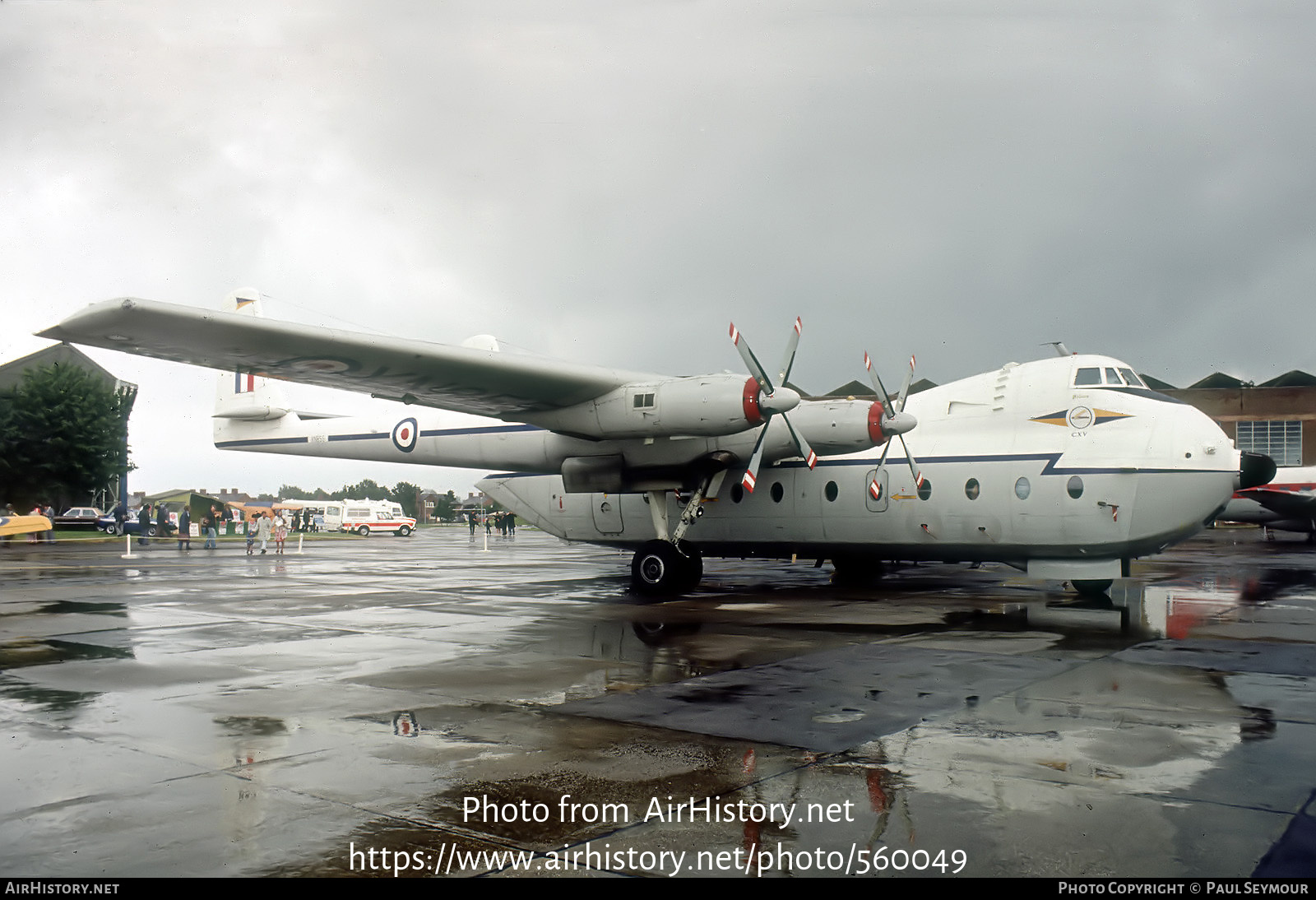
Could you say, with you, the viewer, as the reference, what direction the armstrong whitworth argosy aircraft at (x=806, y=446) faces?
facing the viewer and to the right of the viewer
